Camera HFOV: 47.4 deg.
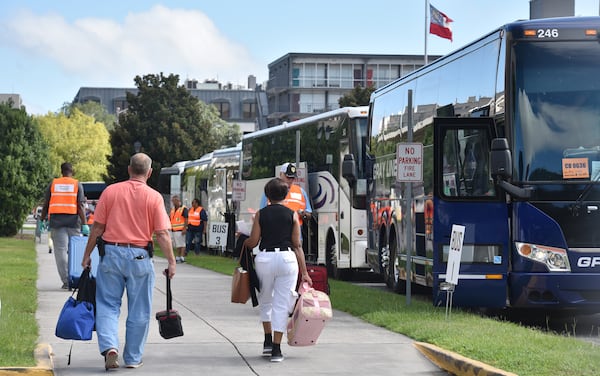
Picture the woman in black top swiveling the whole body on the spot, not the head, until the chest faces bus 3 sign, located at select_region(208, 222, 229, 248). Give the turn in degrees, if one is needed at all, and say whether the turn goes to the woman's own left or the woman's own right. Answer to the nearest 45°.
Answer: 0° — they already face it

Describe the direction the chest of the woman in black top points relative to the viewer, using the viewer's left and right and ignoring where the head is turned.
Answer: facing away from the viewer

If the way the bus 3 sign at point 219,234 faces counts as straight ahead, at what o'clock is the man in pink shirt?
The man in pink shirt is roughly at 12 o'clock from the bus 3 sign.

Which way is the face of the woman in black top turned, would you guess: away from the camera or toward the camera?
away from the camera

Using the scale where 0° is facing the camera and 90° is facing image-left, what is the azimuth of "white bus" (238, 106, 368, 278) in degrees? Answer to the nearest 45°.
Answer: approximately 315°

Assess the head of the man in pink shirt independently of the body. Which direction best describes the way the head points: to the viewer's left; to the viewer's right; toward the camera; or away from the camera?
away from the camera

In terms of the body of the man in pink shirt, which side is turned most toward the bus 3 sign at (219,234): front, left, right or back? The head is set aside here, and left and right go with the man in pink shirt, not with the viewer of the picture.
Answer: front

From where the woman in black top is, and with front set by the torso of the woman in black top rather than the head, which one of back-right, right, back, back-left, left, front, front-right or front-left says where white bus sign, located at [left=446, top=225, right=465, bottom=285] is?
front-right

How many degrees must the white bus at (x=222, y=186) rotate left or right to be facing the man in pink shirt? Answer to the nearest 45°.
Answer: approximately 45° to its right
